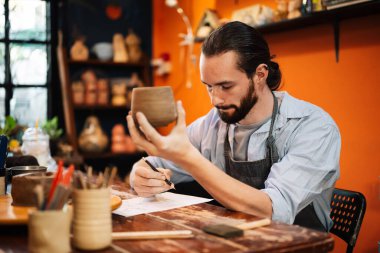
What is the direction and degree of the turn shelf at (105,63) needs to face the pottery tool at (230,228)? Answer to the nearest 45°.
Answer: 0° — it already faces it

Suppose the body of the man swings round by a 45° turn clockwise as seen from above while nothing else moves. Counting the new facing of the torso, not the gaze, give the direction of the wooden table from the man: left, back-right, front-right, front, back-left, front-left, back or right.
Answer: left

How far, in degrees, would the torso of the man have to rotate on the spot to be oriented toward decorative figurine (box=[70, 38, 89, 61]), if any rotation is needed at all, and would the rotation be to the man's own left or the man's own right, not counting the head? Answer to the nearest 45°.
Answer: approximately 90° to the man's own right

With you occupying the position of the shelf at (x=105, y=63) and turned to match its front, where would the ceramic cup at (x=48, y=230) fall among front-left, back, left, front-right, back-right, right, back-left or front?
front

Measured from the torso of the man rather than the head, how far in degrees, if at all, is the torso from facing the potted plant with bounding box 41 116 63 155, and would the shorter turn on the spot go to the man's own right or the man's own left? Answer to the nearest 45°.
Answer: approximately 90° to the man's own right

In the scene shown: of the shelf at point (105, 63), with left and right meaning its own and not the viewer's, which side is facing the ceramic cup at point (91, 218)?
front

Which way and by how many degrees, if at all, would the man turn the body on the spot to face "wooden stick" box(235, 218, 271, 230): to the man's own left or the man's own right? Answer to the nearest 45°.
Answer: approximately 45° to the man's own left

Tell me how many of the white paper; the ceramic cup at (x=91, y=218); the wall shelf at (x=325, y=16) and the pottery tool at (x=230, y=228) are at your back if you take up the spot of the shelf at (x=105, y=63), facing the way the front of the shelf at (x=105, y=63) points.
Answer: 0

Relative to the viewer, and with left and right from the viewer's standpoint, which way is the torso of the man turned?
facing the viewer and to the left of the viewer

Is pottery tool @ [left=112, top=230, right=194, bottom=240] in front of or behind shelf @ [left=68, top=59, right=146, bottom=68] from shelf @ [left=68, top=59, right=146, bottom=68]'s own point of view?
in front

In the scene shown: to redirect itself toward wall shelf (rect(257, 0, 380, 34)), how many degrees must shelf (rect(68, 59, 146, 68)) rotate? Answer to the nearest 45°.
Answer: approximately 45° to its left

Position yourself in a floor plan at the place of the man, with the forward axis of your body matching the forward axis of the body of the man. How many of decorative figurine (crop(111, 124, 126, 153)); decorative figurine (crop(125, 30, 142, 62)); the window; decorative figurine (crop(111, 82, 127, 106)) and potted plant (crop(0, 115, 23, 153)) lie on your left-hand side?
0

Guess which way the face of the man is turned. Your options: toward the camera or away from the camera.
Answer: toward the camera

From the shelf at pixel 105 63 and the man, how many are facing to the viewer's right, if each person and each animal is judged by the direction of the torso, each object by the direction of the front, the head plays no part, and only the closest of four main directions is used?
0

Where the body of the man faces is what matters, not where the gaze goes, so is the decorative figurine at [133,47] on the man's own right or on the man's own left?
on the man's own right

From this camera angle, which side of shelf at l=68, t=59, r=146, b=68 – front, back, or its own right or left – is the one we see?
front

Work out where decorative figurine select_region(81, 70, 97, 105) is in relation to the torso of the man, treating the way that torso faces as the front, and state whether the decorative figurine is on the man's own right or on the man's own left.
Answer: on the man's own right

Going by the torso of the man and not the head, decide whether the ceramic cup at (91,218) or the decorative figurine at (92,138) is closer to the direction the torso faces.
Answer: the ceramic cup
